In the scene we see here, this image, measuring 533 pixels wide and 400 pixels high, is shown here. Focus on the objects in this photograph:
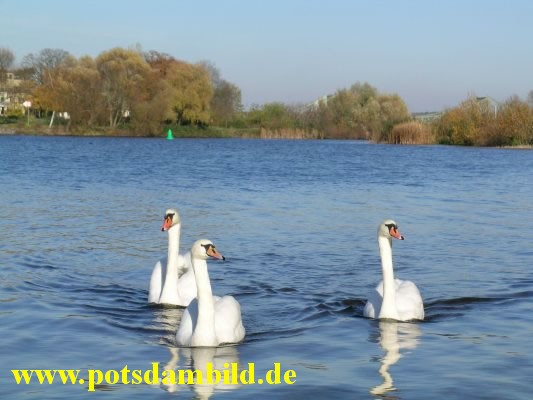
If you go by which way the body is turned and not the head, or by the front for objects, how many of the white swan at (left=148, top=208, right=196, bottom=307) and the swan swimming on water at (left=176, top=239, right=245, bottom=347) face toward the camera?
2

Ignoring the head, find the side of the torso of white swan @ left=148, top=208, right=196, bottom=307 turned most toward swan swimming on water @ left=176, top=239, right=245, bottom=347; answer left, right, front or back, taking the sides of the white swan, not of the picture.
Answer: front

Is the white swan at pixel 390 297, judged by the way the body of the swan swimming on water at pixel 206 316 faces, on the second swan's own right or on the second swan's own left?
on the second swan's own left

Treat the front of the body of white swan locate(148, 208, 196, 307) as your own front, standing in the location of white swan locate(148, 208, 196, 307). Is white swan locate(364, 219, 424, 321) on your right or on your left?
on your left

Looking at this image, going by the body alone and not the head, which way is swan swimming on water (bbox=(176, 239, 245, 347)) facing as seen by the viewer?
toward the camera

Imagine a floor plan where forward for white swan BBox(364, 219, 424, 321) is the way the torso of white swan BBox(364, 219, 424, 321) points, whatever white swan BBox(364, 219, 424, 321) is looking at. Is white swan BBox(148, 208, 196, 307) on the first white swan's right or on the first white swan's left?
on the first white swan's right

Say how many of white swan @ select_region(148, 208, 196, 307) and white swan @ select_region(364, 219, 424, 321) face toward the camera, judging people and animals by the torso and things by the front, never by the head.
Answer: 2

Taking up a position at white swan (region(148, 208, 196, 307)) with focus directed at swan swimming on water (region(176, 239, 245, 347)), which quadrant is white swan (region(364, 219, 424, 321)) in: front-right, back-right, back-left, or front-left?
front-left

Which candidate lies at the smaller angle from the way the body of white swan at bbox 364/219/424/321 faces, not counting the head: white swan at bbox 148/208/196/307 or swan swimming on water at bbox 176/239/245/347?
the swan swimming on water

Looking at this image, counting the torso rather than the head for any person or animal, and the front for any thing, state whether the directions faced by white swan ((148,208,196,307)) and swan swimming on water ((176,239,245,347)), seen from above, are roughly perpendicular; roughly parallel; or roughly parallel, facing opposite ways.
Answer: roughly parallel

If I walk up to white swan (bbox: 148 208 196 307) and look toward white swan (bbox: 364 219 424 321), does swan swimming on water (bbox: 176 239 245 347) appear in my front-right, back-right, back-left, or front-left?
front-right

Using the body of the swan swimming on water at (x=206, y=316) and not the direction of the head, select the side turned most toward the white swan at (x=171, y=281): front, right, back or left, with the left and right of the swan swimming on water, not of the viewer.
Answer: back

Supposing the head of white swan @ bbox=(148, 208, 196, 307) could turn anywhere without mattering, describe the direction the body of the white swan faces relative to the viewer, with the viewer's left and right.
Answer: facing the viewer

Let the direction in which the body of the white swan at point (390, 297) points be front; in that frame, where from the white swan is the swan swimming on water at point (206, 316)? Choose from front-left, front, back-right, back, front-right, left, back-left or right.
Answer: front-right

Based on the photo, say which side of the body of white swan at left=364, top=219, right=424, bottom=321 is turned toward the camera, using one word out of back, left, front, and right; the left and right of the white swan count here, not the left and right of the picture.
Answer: front
